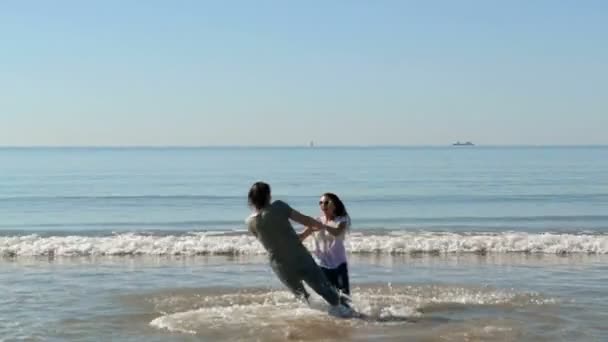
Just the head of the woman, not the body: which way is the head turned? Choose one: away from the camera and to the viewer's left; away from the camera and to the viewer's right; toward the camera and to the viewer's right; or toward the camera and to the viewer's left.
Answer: toward the camera and to the viewer's left

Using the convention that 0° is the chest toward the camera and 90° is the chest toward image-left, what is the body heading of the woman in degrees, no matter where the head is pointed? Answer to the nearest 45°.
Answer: approximately 45°

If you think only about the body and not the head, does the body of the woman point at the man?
yes
